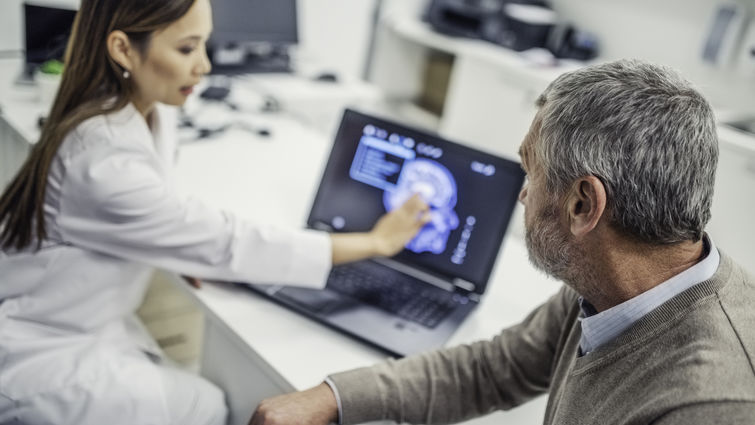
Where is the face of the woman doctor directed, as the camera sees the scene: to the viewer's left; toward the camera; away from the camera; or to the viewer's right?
to the viewer's right

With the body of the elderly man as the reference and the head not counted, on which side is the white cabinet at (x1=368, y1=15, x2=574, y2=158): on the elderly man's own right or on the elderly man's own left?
on the elderly man's own right

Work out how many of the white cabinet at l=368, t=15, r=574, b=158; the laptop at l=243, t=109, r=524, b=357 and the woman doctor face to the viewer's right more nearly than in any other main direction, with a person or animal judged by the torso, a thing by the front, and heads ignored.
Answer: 1

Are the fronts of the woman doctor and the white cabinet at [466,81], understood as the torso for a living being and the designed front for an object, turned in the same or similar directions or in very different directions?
very different directions

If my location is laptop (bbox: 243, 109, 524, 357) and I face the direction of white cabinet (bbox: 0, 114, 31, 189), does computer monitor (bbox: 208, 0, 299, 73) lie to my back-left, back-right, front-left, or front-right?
front-right

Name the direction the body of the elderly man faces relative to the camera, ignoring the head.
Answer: to the viewer's left

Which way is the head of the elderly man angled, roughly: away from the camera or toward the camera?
away from the camera

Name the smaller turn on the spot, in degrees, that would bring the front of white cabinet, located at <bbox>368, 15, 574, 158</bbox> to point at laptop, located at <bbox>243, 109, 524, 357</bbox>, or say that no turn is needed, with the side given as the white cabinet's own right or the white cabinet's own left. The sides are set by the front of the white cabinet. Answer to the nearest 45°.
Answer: approximately 45° to the white cabinet's own left

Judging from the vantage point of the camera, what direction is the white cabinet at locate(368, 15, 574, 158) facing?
facing the viewer and to the left of the viewer

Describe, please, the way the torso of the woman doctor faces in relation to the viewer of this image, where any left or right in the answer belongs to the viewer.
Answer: facing to the right of the viewer

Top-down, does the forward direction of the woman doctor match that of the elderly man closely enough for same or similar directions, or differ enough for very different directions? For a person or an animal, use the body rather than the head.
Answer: very different directions
